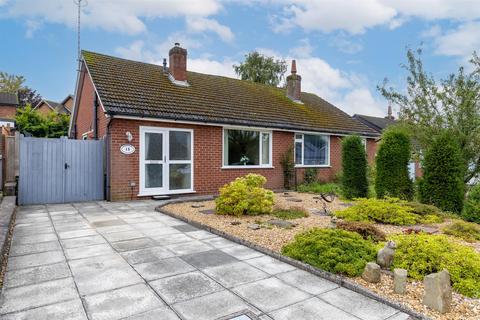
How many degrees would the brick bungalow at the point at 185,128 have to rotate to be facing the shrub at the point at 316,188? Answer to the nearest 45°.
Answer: approximately 45° to its left

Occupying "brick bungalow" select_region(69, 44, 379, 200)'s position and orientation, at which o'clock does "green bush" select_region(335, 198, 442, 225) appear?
The green bush is roughly at 12 o'clock from the brick bungalow.

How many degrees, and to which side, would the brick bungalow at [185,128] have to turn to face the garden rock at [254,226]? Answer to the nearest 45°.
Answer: approximately 45° to its right

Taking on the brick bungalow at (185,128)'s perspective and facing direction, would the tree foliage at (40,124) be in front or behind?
behind

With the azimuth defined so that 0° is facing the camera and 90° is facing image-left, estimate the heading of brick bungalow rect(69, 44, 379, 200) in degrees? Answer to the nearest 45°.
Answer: approximately 315°

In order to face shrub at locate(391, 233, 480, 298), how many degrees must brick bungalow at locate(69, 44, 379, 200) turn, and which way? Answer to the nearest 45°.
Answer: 0° — it already faces it

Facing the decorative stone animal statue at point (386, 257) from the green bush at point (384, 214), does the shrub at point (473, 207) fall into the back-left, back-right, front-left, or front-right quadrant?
back-left

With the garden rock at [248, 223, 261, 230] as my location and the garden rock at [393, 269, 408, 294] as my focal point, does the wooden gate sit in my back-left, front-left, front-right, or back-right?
back-right

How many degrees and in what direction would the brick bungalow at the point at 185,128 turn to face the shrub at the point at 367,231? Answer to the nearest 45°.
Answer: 0° — it already faces it
